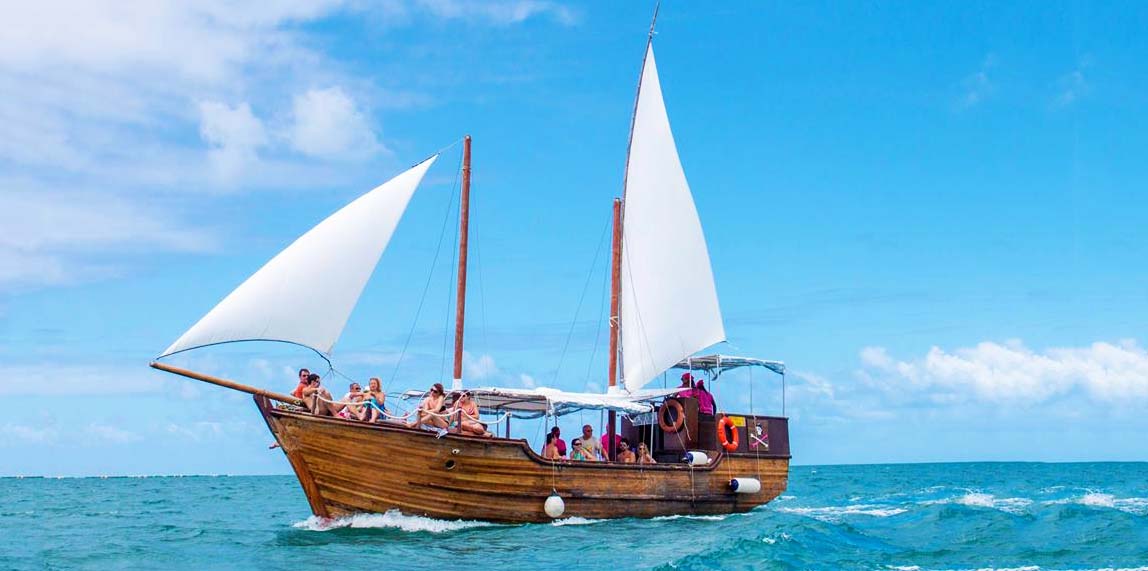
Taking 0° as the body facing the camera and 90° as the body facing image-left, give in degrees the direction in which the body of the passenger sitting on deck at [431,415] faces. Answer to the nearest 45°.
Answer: approximately 45°

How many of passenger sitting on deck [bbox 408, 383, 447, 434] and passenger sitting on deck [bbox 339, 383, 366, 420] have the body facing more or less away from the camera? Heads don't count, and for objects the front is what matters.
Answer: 0

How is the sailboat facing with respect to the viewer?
to the viewer's left

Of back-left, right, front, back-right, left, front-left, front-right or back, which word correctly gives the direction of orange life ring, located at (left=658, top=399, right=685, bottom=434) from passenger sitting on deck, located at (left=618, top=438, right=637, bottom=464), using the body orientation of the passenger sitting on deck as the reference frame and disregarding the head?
back

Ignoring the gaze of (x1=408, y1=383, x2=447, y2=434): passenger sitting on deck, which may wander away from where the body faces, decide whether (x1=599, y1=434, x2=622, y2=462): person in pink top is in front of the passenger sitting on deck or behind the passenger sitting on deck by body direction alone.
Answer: behind

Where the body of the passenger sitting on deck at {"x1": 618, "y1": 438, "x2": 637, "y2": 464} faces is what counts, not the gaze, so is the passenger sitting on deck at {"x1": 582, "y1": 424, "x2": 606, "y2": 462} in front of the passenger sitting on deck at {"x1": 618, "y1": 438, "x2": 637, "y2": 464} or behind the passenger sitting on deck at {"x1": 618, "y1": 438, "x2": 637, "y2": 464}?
in front

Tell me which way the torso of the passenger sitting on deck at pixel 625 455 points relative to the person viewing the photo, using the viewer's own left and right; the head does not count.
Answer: facing the viewer and to the left of the viewer

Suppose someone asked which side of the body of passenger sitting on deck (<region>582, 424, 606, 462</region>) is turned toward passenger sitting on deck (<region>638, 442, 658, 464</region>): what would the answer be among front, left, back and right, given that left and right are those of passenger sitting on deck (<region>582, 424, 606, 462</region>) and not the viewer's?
left

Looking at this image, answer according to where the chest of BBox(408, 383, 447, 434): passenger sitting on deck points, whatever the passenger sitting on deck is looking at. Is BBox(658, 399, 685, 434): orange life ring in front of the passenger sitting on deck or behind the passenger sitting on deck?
behind

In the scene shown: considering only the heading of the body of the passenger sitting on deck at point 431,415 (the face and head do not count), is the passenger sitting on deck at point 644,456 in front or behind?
behind

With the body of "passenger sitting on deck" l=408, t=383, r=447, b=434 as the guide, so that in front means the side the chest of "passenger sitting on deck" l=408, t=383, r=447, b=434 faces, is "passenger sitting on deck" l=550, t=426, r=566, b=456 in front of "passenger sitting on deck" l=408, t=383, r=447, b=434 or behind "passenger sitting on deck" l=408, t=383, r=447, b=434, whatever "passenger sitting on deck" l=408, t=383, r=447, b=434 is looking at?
behind

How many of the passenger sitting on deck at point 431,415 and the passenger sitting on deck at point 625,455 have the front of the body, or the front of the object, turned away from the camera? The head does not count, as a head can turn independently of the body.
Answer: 0

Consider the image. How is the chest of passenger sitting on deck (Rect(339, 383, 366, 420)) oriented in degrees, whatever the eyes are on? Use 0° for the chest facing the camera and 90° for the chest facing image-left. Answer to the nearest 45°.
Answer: approximately 45°
